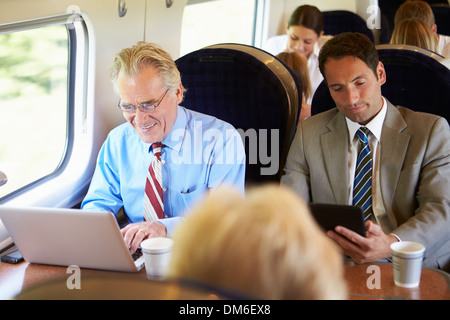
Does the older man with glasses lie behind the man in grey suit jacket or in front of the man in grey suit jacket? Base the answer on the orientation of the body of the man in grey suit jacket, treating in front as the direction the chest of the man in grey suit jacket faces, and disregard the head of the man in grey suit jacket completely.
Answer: in front

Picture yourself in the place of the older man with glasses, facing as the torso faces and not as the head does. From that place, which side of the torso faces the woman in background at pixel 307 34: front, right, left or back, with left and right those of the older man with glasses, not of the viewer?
back

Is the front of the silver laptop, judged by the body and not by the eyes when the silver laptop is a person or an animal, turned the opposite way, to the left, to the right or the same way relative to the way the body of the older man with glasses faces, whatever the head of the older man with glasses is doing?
the opposite way

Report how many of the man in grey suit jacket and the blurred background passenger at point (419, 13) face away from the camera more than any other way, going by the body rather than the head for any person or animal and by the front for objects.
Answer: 1

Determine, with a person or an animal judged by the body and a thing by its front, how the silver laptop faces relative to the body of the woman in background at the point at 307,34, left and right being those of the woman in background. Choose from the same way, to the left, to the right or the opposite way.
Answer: the opposite way

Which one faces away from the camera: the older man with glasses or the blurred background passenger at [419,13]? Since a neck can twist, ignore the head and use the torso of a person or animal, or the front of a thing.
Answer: the blurred background passenger

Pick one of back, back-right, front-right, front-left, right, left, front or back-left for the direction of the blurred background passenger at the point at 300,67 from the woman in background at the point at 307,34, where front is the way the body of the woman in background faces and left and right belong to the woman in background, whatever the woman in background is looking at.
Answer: front-left

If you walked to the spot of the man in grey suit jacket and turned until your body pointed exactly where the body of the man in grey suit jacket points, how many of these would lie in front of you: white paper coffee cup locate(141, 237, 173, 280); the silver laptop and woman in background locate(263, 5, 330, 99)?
2

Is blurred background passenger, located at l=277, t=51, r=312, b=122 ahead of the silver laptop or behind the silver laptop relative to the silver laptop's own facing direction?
ahead

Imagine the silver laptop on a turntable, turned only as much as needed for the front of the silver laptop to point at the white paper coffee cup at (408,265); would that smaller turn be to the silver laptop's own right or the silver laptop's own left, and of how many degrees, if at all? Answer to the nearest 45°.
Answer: approximately 90° to the silver laptop's own right

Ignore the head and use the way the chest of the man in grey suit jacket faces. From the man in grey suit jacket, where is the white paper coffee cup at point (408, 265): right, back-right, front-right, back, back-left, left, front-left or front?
front-left

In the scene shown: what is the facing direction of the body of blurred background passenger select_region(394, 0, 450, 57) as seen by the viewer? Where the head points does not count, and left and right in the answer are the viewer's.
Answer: facing away from the viewer

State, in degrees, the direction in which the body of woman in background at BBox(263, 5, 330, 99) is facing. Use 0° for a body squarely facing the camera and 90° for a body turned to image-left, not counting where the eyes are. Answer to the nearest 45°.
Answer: approximately 45°
